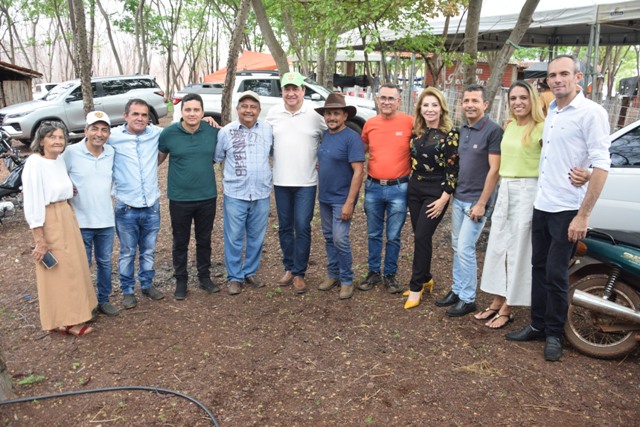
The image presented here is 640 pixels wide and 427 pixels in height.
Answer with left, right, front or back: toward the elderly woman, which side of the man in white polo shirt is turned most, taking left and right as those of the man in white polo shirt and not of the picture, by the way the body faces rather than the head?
right

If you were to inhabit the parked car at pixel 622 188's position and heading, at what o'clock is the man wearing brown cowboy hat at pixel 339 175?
The man wearing brown cowboy hat is roughly at 11 o'clock from the parked car.

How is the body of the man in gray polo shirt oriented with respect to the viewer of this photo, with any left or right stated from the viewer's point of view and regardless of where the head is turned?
facing the viewer and to the left of the viewer

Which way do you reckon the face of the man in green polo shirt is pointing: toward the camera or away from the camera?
toward the camera

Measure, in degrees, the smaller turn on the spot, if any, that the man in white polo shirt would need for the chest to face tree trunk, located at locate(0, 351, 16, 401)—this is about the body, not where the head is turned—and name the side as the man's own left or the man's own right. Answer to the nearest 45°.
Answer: approximately 45° to the man's own right

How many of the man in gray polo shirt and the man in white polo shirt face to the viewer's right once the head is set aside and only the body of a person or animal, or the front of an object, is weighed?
0

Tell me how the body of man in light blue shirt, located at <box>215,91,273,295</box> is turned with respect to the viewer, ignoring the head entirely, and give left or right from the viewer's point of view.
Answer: facing the viewer

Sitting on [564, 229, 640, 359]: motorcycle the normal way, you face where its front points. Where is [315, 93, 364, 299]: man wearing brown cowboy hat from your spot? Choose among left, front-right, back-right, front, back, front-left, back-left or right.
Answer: back

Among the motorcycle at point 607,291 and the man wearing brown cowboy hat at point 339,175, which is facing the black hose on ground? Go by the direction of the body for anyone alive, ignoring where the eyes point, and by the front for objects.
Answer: the man wearing brown cowboy hat

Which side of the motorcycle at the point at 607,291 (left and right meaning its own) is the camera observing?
right

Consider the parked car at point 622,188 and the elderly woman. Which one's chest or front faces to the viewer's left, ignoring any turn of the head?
the parked car

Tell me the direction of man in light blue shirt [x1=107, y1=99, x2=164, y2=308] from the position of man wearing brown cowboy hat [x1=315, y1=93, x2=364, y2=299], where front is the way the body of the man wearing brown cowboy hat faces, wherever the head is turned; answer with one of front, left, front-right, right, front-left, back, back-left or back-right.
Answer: front-right

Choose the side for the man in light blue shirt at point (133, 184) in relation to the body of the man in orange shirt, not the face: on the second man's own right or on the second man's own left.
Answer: on the second man's own right

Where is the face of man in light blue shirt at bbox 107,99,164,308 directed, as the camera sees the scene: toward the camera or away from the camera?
toward the camera
